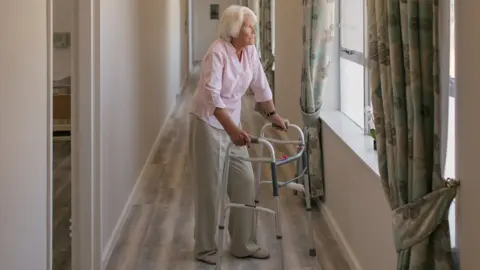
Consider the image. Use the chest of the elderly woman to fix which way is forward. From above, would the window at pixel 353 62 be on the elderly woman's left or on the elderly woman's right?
on the elderly woman's left

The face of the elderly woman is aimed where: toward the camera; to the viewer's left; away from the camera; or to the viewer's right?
to the viewer's right

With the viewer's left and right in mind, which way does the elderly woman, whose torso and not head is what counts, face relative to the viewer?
facing the viewer and to the right of the viewer

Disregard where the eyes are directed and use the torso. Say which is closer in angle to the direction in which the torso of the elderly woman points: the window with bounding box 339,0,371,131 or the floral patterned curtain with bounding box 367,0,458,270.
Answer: the floral patterned curtain

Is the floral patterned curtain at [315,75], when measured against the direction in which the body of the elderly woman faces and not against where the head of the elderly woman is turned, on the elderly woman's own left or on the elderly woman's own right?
on the elderly woman's own left
